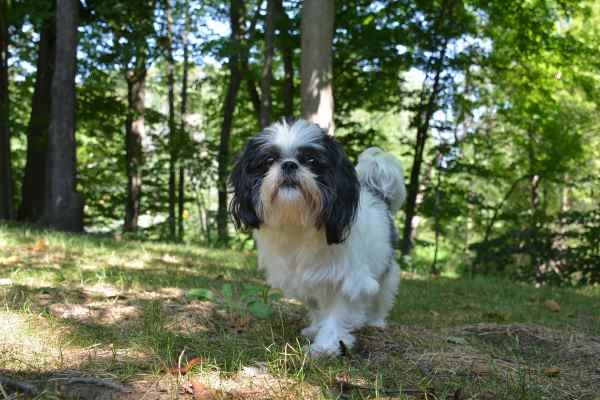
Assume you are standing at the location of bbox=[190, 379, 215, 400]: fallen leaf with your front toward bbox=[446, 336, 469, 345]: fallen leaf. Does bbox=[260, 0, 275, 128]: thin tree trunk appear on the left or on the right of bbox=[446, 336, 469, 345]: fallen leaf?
left

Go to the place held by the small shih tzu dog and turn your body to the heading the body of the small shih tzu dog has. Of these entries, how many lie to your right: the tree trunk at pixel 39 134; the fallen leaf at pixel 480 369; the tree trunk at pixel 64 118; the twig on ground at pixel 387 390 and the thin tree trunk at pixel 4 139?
3

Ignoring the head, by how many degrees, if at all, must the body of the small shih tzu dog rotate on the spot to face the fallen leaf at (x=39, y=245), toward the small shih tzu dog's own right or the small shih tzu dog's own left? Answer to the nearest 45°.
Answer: approximately 90° to the small shih tzu dog's own right

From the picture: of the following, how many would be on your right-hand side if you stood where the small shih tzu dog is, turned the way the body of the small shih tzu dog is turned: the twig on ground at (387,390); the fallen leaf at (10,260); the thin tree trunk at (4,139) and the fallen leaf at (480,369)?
2

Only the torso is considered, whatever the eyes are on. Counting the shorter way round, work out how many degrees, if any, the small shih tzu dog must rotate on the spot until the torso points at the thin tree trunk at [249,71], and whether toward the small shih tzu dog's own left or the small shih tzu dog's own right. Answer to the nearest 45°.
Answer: approximately 135° to the small shih tzu dog's own right

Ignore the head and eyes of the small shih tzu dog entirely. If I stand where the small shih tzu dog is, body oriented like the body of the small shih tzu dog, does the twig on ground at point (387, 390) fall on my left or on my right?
on my left

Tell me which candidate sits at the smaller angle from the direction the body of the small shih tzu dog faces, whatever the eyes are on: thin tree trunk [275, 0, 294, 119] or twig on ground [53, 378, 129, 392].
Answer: the twig on ground

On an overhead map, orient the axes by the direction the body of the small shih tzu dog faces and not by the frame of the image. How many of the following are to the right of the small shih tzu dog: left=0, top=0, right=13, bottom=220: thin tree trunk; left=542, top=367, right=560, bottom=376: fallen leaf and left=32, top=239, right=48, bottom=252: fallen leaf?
2

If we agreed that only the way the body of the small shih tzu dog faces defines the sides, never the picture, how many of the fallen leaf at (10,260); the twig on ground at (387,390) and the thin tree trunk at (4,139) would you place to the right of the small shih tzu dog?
2

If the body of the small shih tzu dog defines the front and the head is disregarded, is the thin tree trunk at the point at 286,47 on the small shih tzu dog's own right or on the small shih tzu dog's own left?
on the small shih tzu dog's own right

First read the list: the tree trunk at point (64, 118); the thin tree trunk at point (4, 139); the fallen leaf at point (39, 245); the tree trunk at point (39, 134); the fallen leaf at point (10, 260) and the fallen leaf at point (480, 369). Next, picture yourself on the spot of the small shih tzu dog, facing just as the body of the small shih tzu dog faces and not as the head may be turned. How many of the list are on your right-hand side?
5

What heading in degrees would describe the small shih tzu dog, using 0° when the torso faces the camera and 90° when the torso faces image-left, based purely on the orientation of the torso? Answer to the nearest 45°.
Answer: approximately 45°

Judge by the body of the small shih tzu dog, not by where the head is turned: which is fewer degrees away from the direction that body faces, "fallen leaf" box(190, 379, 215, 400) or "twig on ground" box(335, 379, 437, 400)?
the fallen leaf

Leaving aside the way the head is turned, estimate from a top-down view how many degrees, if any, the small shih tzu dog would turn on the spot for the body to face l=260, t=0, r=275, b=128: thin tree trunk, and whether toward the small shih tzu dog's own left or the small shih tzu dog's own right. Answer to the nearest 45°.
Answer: approximately 135° to the small shih tzu dog's own right

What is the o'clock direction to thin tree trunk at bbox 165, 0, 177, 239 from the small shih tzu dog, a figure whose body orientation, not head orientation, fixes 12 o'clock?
The thin tree trunk is roughly at 4 o'clock from the small shih tzu dog.

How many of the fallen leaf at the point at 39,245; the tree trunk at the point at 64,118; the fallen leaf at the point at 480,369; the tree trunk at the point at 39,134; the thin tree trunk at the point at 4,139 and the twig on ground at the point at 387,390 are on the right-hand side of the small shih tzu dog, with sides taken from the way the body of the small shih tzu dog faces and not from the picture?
4
